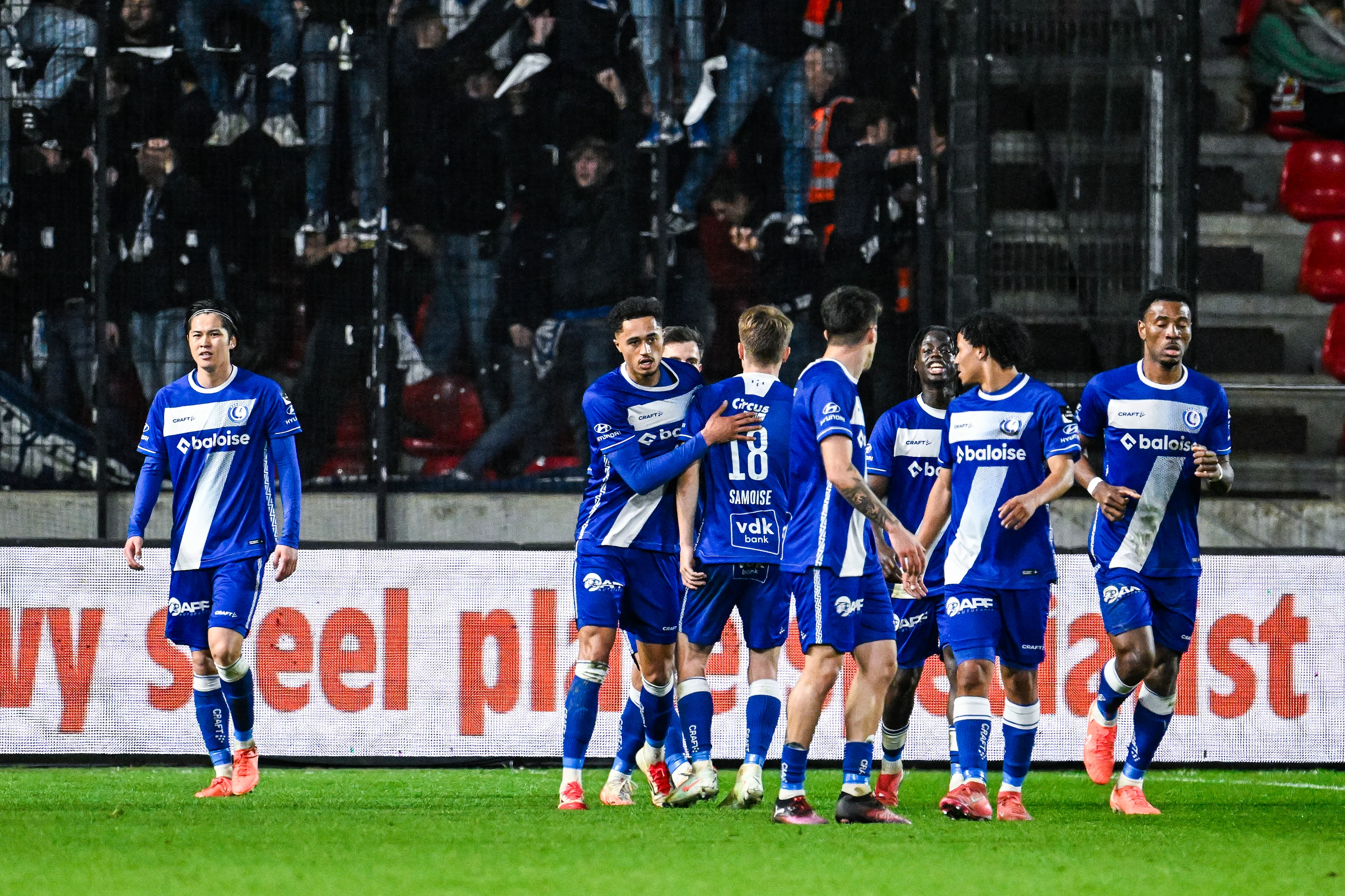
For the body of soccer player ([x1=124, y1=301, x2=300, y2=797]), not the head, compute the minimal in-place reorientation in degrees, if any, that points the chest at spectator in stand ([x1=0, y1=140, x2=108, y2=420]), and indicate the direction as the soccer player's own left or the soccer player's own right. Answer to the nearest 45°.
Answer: approximately 180°

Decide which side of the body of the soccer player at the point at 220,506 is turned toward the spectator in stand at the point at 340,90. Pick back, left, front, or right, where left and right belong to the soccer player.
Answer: back

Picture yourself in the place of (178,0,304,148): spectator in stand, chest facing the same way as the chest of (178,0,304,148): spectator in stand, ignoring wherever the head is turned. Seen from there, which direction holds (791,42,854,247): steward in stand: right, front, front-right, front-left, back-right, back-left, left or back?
left

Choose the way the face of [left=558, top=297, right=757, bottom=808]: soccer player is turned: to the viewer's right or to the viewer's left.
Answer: to the viewer's right

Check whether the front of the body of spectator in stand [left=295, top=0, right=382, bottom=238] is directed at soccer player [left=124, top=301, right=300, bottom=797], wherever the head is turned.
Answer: yes

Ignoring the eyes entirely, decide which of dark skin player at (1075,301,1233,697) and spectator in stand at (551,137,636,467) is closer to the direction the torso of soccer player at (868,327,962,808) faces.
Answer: the dark skin player

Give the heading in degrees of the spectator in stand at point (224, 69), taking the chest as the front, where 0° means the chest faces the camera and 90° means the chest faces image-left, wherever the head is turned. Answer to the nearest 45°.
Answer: approximately 0°

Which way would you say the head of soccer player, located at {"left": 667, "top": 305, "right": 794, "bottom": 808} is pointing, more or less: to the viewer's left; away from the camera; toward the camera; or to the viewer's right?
away from the camera

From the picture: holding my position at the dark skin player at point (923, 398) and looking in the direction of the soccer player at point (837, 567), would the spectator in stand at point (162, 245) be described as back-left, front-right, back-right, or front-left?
back-right

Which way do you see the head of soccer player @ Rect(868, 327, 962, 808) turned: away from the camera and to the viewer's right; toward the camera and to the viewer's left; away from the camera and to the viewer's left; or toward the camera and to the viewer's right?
toward the camera and to the viewer's right

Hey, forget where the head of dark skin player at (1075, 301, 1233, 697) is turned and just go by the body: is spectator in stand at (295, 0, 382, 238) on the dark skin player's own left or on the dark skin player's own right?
on the dark skin player's own right
